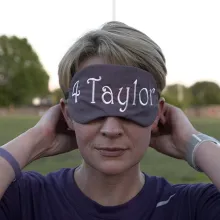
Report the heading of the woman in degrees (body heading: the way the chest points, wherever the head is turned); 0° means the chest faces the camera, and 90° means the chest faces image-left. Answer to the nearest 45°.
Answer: approximately 0°
